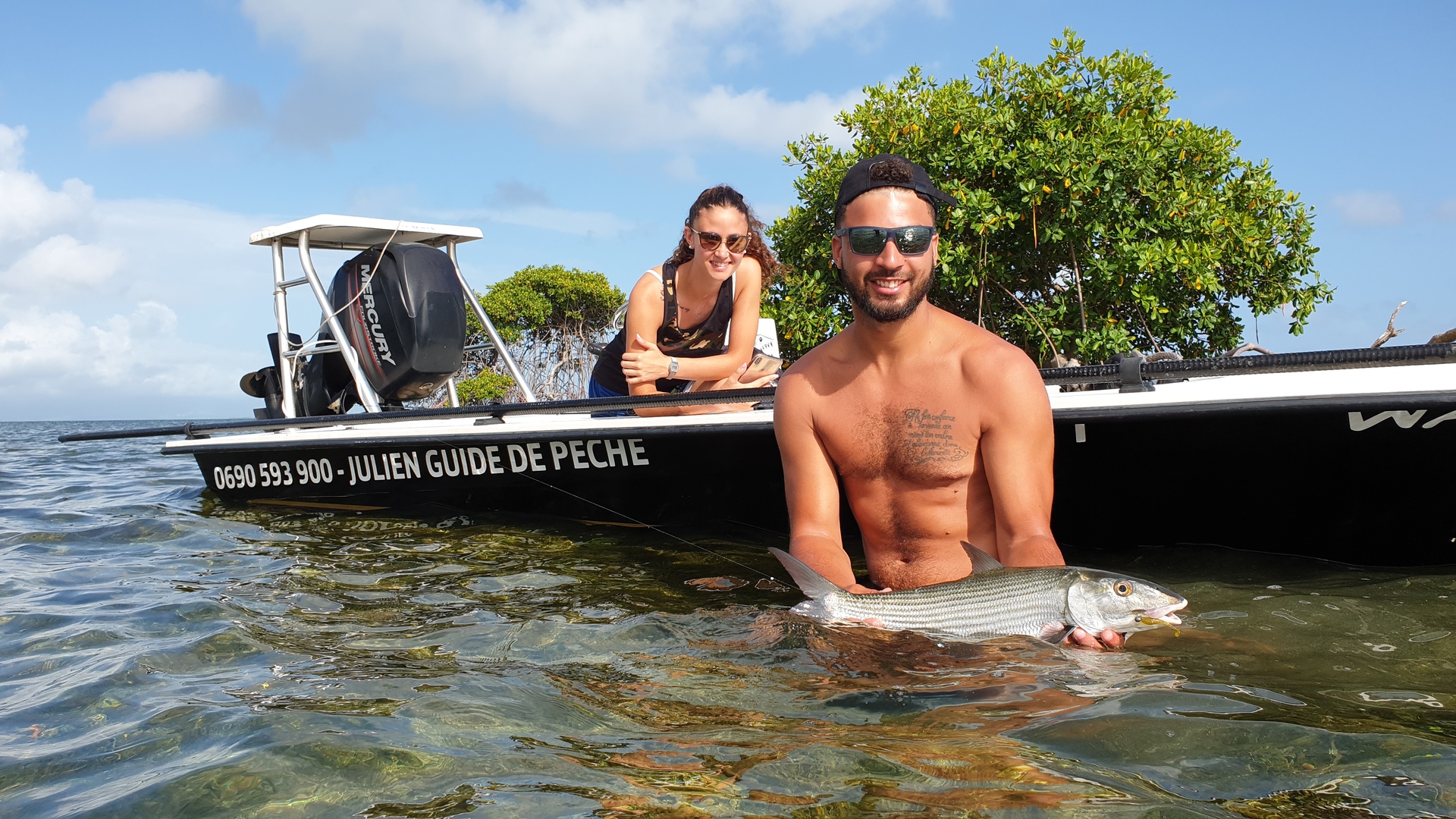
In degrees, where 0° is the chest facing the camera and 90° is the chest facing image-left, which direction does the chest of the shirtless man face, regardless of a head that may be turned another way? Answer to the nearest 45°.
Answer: approximately 0°

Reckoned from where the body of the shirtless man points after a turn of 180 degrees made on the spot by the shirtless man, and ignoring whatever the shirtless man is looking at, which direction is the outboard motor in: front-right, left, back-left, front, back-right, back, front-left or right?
front-left

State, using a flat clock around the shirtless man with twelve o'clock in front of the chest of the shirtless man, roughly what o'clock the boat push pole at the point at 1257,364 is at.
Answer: The boat push pole is roughly at 8 o'clock from the shirtless man.

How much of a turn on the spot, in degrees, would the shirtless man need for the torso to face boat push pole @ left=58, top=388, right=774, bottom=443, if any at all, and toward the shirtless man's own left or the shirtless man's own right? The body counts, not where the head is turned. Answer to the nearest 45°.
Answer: approximately 135° to the shirtless man's own right

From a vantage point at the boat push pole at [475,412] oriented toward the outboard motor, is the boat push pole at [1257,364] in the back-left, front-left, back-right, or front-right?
back-right
